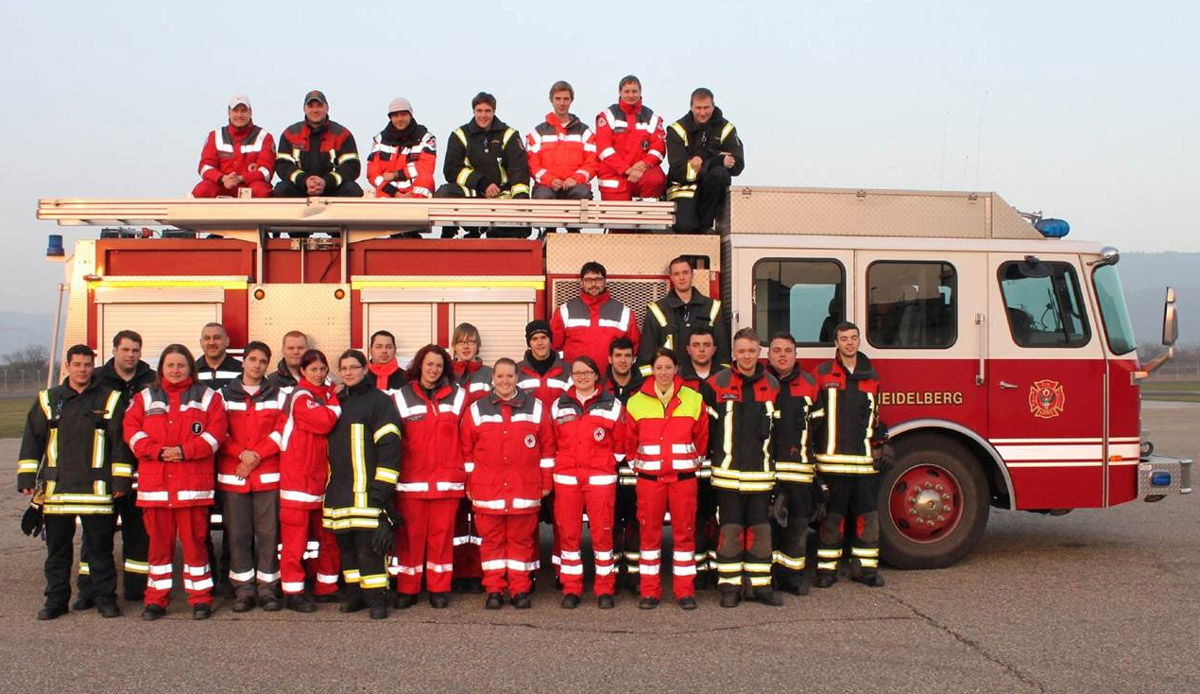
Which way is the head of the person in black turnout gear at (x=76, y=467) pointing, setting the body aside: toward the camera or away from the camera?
toward the camera

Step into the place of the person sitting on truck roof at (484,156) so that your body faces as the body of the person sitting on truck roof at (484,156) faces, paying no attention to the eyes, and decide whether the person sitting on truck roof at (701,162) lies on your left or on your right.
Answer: on your left

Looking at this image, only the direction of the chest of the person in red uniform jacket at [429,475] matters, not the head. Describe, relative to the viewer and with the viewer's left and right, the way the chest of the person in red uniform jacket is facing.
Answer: facing the viewer

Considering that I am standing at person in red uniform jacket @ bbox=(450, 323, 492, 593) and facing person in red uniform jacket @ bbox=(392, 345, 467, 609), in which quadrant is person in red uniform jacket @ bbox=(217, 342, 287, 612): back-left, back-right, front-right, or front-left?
front-right

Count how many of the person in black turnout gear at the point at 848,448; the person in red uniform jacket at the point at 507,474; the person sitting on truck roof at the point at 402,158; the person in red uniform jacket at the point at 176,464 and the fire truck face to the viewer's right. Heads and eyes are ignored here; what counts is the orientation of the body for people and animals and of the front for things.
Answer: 1

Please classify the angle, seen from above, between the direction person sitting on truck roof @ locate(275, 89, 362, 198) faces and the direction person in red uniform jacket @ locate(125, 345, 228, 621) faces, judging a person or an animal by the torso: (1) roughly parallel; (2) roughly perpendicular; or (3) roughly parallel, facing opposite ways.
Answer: roughly parallel

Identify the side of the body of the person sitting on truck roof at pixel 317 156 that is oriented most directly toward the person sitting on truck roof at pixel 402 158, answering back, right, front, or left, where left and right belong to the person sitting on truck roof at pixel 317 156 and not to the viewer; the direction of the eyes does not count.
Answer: left

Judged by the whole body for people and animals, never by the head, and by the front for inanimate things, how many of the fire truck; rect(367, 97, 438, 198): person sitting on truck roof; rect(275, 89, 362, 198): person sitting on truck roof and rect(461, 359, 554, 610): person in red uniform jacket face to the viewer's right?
1

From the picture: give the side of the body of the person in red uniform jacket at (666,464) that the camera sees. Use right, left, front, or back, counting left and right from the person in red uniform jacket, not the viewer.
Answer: front

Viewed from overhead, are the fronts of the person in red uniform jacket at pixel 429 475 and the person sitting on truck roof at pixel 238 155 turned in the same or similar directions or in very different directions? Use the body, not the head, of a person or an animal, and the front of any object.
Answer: same or similar directions

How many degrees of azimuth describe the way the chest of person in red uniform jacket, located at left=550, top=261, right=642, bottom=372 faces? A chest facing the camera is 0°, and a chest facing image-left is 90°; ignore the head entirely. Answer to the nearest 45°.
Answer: approximately 0°

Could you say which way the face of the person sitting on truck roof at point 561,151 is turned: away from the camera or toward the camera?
toward the camera
